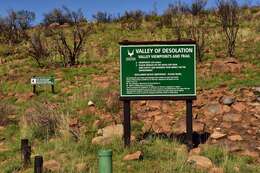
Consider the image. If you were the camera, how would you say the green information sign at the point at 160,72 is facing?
facing the viewer

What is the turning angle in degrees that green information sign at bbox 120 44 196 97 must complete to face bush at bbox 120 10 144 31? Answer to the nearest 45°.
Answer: approximately 180°

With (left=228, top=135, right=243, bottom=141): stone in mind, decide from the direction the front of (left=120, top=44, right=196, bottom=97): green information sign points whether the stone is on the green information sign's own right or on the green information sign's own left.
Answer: on the green information sign's own left

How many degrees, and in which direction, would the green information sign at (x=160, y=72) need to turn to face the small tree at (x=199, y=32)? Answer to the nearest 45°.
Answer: approximately 180°

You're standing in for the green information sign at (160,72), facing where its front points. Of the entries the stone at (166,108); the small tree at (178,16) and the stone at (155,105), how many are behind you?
3

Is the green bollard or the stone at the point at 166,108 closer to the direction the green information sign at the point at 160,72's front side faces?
the green bollard

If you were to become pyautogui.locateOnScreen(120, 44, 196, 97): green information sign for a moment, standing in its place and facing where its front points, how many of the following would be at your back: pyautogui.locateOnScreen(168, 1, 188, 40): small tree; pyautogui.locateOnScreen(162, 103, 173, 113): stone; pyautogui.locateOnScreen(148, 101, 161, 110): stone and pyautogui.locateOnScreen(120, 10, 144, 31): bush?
4

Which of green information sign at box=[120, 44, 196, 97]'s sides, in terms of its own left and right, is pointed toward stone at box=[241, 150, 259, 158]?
left

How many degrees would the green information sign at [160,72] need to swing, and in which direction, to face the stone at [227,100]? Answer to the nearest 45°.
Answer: approximately 135° to its left
